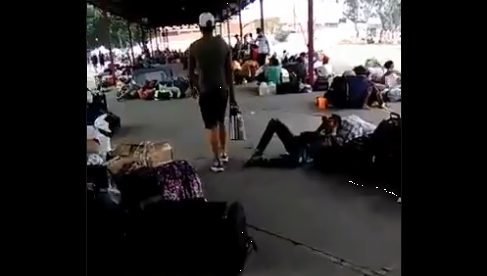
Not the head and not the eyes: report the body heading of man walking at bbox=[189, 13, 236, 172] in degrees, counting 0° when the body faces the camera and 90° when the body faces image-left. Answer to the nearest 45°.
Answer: approximately 180°
